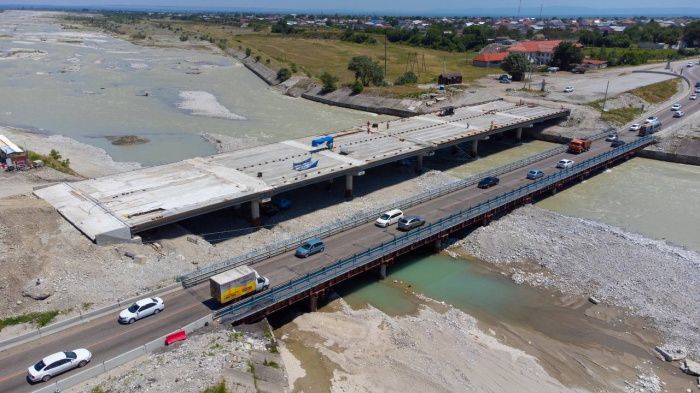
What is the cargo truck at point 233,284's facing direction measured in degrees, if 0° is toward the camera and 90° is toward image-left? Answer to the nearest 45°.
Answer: approximately 225°

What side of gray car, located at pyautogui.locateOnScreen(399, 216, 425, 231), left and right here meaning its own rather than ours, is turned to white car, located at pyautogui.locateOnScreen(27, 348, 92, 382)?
back

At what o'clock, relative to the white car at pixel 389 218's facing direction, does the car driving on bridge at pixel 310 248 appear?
The car driving on bridge is roughly at 12 o'clock from the white car.

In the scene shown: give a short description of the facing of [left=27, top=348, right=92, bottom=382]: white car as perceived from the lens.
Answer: facing away from the viewer and to the right of the viewer

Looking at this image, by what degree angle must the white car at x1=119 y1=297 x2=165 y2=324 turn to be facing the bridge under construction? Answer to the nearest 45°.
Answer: approximately 135° to its right

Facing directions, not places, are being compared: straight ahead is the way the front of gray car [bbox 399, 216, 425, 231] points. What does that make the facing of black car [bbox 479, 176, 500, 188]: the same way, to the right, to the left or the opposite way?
the opposite way
